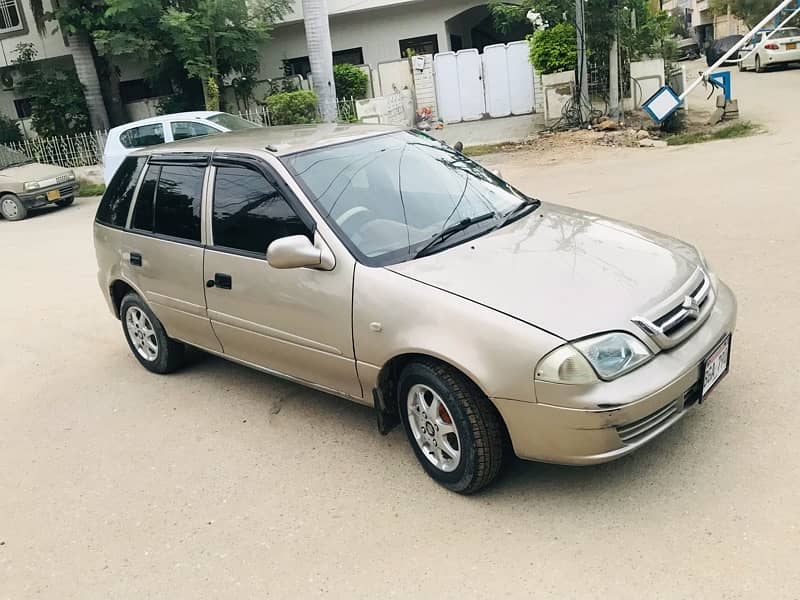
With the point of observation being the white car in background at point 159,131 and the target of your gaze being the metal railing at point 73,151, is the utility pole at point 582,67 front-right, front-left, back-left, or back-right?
back-right

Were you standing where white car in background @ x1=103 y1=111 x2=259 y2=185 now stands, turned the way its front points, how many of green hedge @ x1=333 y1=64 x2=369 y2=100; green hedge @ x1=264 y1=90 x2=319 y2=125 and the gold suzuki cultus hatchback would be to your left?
2

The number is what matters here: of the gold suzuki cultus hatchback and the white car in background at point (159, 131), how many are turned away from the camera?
0

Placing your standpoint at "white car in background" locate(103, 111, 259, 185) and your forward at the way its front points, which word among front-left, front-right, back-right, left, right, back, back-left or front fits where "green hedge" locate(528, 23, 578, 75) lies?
front-left

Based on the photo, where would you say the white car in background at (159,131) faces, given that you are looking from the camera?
facing the viewer and to the right of the viewer

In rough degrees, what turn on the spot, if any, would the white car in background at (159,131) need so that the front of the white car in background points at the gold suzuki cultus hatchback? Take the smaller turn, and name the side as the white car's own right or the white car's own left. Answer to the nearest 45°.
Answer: approximately 45° to the white car's own right

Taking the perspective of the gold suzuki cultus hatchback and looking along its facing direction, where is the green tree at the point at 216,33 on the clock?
The green tree is roughly at 7 o'clock from the gold suzuki cultus hatchback.

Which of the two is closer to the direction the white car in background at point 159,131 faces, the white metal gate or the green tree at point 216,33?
the white metal gate

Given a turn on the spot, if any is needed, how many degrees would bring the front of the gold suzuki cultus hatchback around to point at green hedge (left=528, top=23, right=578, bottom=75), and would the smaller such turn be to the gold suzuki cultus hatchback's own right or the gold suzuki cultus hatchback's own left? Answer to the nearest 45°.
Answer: approximately 135° to the gold suzuki cultus hatchback's own left

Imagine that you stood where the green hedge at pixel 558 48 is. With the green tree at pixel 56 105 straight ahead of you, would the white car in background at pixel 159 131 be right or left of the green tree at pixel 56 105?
left

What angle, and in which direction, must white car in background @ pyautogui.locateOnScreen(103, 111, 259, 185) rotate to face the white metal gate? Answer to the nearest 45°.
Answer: approximately 90° to its left

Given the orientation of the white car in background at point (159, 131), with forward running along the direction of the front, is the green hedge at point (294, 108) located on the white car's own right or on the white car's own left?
on the white car's own left

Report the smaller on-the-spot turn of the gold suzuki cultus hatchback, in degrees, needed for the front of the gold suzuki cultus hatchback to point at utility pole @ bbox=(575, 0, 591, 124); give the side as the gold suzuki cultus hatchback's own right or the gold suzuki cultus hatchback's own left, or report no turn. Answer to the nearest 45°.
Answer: approximately 135° to the gold suzuki cultus hatchback's own left
